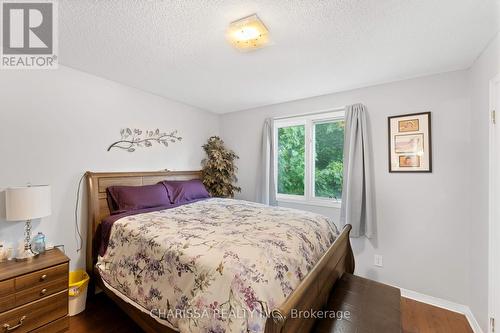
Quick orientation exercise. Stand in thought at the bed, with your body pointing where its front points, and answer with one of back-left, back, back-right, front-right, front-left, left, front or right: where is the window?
left

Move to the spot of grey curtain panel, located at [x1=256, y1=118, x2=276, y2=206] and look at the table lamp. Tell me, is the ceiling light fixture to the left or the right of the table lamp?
left

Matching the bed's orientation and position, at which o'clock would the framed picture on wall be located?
The framed picture on wall is roughly at 10 o'clock from the bed.

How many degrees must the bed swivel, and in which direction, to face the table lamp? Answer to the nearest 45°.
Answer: approximately 135° to its right

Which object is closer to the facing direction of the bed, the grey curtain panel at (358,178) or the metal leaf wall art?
the grey curtain panel

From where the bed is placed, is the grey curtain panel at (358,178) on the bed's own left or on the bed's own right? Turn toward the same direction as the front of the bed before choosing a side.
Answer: on the bed's own left

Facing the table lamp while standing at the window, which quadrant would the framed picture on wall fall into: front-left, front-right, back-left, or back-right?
back-left

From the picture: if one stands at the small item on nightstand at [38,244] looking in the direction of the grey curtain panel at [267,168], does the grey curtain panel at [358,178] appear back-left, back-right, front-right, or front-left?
front-right

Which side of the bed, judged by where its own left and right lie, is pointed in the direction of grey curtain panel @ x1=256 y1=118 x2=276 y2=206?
left

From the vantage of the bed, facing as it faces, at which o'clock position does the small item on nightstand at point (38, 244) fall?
The small item on nightstand is roughly at 5 o'clock from the bed.

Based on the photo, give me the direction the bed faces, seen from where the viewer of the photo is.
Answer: facing the viewer and to the right of the viewer
